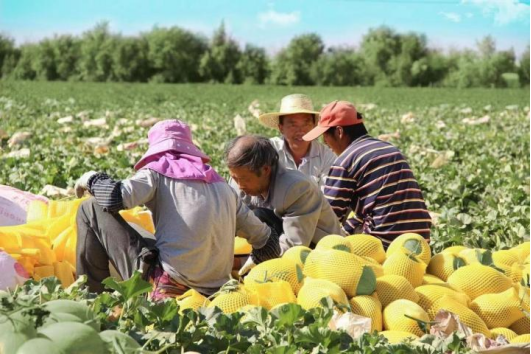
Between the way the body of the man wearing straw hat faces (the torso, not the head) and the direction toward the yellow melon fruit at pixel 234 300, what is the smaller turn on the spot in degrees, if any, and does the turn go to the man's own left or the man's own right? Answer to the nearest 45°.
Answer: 0° — they already face it

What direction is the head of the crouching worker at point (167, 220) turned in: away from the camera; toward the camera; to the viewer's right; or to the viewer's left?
away from the camera

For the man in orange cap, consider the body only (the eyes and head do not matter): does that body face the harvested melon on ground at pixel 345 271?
no

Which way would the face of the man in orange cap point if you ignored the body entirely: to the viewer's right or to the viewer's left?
to the viewer's left

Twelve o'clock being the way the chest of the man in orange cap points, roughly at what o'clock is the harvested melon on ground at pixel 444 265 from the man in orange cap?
The harvested melon on ground is roughly at 7 o'clock from the man in orange cap.

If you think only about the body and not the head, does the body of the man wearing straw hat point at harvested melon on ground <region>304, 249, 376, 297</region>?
yes

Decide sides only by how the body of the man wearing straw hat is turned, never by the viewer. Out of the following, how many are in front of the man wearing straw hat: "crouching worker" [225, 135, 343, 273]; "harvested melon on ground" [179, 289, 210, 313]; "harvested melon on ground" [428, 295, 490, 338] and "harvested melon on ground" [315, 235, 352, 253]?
4

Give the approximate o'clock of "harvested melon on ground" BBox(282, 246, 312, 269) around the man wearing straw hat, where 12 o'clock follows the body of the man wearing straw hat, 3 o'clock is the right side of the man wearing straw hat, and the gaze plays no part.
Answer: The harvested melon on ground is roughly at 12 o'clock from the man wearing straw hat.

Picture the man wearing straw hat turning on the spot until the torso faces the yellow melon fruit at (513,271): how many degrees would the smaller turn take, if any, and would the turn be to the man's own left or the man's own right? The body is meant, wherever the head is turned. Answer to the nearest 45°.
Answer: approximately 45° to the man's own left

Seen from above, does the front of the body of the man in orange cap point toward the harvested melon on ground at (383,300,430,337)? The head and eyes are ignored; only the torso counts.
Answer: no

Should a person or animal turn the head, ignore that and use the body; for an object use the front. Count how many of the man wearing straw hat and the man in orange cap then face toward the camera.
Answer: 1

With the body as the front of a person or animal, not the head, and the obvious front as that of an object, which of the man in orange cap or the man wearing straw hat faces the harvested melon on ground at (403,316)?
the man wearing straw hat

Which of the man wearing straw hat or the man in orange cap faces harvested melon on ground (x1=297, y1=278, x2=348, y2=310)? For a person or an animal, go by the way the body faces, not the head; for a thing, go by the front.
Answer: the man wearing straw hat

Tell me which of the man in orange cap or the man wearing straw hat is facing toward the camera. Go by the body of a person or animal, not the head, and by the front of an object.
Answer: the man wearing straw hat

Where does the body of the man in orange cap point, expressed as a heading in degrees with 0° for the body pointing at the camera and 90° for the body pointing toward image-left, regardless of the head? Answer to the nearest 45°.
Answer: approximately 135°

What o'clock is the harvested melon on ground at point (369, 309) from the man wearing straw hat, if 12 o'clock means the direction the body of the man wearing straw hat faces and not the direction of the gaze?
The harvested melon on ground is roughly at 12 o'clock from the man wearing straw hat.

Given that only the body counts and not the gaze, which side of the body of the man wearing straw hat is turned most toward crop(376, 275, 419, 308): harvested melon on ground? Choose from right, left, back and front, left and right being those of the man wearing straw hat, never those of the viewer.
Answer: front

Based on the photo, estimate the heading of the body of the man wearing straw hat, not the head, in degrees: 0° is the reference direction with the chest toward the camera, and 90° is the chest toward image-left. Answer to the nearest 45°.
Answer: approximately 0°

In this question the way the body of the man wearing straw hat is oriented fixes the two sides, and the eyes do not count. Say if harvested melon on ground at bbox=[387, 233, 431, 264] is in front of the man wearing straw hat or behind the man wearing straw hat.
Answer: in front

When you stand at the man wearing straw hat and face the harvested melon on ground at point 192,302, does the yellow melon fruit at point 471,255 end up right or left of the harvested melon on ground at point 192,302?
left
